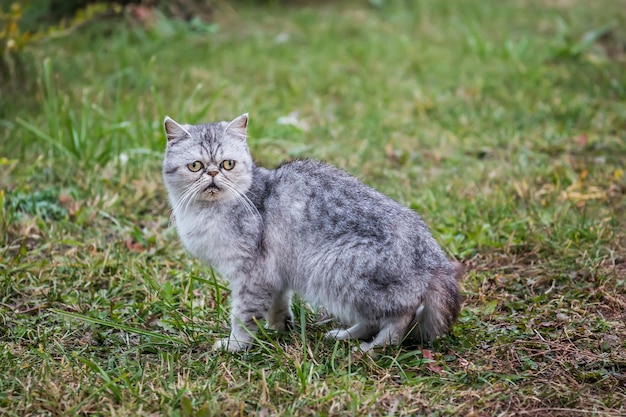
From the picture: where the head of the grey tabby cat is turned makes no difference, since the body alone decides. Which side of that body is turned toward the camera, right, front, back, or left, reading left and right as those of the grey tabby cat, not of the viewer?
left
